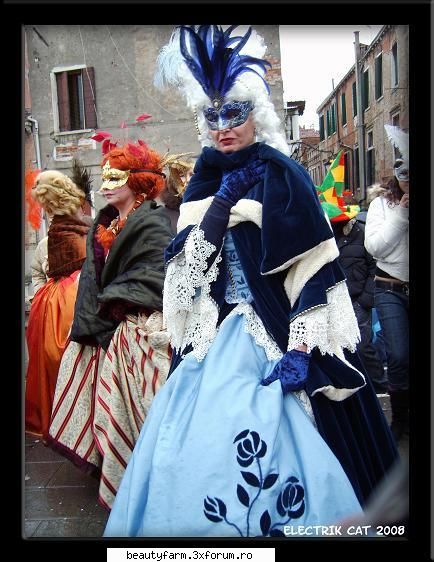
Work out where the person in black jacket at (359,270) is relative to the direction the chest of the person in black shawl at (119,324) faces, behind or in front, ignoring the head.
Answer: behind

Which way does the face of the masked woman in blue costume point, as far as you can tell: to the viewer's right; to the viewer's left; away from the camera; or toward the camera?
toward the camera

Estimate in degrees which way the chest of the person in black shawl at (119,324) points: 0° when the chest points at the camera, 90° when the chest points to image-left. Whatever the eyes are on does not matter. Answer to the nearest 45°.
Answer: approximately 45°

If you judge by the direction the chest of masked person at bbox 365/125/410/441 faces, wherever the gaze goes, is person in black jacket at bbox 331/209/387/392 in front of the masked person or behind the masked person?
behind

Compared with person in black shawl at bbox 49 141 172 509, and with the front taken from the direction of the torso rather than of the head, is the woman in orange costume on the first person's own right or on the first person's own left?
on the first person's own right

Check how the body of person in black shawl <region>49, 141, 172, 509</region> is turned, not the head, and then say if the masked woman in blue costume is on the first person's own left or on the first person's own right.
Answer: on the first person's own left

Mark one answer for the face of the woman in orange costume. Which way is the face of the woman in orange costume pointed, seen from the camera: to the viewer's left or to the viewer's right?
to the viewer's left

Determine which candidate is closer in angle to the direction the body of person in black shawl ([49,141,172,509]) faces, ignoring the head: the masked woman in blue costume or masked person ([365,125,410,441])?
the masked woman in blue costume
